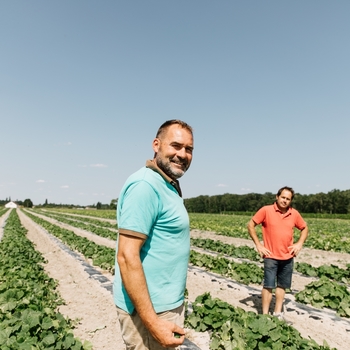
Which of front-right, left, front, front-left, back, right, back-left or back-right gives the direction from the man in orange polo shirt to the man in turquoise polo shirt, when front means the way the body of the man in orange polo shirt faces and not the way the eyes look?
front

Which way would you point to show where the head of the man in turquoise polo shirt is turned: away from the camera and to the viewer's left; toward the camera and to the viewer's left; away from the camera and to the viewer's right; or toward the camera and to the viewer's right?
toward the camera and to the viewer's right

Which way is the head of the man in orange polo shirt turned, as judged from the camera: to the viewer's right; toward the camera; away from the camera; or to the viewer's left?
toward the camera

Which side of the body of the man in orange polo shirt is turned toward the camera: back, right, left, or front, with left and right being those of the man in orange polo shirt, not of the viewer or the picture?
front
